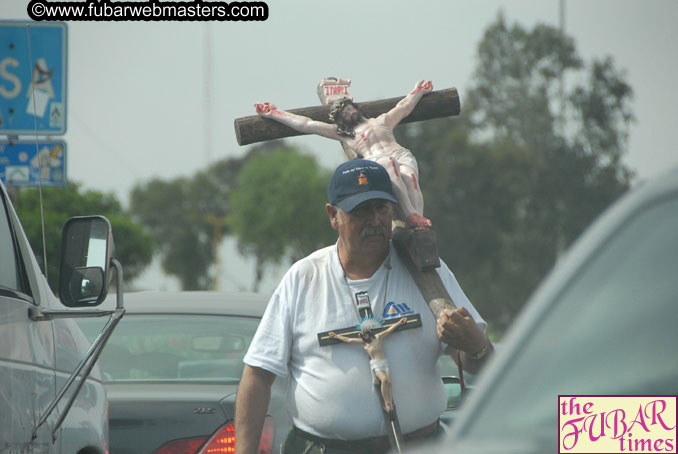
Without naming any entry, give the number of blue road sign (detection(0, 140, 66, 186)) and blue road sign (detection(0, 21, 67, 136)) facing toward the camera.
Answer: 2

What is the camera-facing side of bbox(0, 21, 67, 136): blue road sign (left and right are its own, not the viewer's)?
front

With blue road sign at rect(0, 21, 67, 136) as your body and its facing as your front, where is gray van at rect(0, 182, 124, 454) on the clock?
The gray van is roughly at 12 o'clock from the blue road sign.

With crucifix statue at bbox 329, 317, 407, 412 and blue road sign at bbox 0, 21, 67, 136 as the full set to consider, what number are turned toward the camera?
2

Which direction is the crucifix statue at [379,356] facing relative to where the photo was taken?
toward the camera

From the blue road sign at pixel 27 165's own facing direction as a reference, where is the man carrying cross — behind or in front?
in front

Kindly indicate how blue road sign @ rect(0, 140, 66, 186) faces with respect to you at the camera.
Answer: facing the viewer

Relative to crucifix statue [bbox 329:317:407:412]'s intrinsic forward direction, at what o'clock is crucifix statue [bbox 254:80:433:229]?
crucifix statue [bbox 254:80:433:229] is roughly at 6 o'clock from crucifix statue [bbox 329:317:407:412].

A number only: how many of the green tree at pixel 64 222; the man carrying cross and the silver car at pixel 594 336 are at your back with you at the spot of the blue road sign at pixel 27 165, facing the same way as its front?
1

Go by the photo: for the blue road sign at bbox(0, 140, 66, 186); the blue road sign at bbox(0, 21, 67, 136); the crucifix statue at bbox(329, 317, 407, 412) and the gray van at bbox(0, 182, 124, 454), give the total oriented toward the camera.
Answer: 3

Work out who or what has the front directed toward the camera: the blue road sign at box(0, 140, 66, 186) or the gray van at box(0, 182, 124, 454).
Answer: the blue road sign

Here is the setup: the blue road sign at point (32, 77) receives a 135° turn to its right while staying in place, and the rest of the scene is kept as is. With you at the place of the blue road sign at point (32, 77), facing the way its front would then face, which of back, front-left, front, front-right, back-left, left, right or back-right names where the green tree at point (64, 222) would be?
front-right
